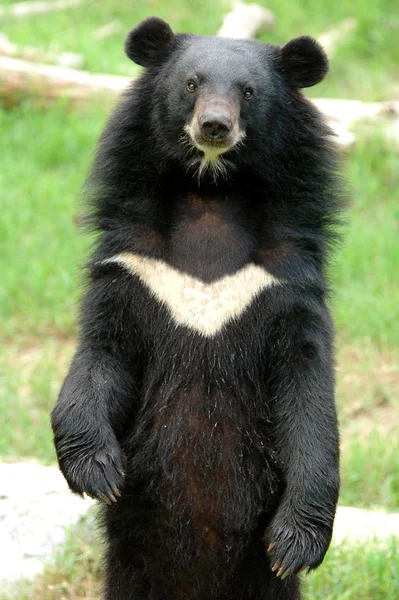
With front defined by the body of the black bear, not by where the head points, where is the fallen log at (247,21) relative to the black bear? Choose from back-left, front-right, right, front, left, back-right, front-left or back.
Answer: back

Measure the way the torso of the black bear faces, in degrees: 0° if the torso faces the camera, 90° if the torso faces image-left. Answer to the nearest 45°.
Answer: approximately 0°

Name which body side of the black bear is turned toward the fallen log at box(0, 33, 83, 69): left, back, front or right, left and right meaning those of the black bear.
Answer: back

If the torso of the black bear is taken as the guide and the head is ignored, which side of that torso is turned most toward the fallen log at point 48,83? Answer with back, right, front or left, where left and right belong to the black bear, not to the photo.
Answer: back

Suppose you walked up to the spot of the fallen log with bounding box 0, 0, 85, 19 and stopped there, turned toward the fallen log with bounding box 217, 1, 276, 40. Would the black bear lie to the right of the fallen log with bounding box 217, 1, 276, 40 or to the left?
right
